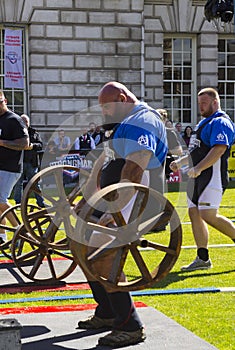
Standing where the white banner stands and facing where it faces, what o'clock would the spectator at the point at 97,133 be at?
The spectator is roughly at 12 o'clock from the white banner.

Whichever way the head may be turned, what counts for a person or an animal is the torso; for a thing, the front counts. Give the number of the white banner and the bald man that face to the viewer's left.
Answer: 1

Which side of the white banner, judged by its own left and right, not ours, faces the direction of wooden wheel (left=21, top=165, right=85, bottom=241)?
front

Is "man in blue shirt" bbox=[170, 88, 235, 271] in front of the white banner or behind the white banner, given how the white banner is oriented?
in front

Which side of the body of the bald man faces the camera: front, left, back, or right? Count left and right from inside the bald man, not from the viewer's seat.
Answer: left

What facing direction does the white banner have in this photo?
toward the camera

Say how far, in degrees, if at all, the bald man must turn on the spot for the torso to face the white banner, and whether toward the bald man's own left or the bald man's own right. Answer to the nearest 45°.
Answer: approximately 90° to the bald man's own right

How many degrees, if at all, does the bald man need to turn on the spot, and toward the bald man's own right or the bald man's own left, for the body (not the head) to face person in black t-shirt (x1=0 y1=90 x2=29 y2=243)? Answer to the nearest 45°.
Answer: approximately 90° to the bald man's own right

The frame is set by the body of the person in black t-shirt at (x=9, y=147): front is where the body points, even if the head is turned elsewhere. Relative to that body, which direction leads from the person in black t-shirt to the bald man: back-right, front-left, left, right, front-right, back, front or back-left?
front-left
